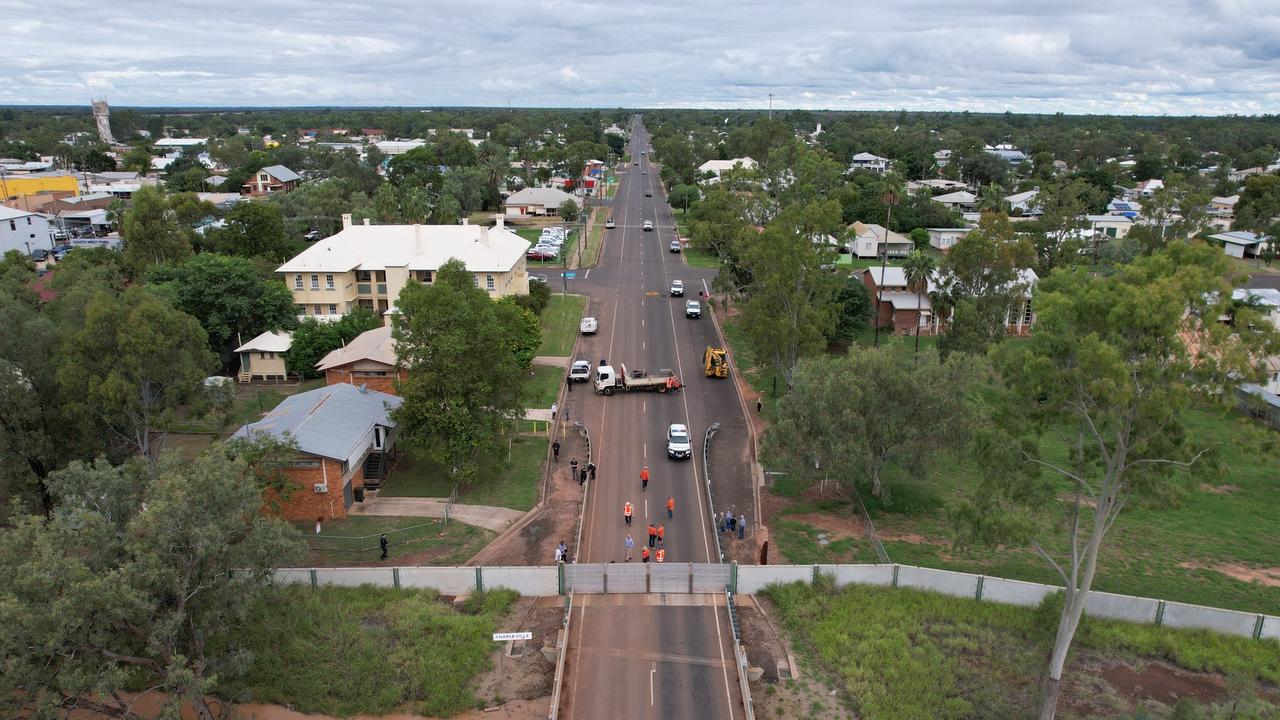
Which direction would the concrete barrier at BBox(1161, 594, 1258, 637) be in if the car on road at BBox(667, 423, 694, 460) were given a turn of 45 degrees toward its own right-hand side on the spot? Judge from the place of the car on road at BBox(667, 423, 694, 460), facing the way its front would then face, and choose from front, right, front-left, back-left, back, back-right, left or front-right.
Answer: left

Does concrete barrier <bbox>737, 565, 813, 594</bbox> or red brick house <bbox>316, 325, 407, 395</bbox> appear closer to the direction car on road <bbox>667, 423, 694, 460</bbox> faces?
the concrete barrier

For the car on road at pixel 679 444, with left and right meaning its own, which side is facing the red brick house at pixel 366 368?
right

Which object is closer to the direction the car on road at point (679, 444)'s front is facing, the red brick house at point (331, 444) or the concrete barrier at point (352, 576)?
the concrete barrier

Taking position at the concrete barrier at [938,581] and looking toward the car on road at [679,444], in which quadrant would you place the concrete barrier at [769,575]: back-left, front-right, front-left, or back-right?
front-left

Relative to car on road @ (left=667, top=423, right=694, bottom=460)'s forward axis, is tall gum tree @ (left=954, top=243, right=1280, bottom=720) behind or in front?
in front

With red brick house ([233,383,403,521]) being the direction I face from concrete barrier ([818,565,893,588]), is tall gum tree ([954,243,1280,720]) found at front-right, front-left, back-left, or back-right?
back-left

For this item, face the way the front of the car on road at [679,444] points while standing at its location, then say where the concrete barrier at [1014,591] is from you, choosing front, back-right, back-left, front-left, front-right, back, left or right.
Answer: front-left

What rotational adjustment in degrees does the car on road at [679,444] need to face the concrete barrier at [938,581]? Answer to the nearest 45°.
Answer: approximately 45° to its left

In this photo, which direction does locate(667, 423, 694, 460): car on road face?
toward the camera

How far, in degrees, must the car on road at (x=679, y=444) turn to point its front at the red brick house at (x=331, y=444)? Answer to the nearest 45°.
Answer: approximately 90° to its right

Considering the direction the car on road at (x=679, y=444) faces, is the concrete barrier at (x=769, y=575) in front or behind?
in front
